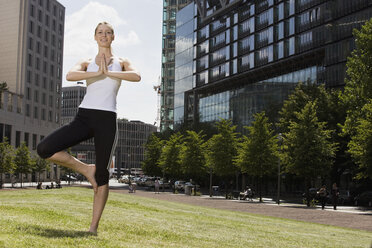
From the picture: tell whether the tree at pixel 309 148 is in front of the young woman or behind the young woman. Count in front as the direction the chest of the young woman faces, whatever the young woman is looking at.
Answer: behind

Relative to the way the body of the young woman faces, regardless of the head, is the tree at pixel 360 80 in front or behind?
behind

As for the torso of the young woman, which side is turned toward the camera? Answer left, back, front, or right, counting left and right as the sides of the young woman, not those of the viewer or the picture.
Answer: front
